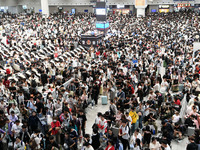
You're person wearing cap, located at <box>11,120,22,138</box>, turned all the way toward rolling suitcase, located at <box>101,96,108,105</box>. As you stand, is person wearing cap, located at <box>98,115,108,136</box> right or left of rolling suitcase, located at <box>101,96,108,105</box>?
right

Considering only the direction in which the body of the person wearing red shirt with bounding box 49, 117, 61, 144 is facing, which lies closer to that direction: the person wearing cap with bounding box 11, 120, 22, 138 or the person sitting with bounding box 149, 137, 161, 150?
the person sitting

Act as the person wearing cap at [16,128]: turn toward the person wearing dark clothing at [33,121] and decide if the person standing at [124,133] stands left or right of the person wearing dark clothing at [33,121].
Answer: right
